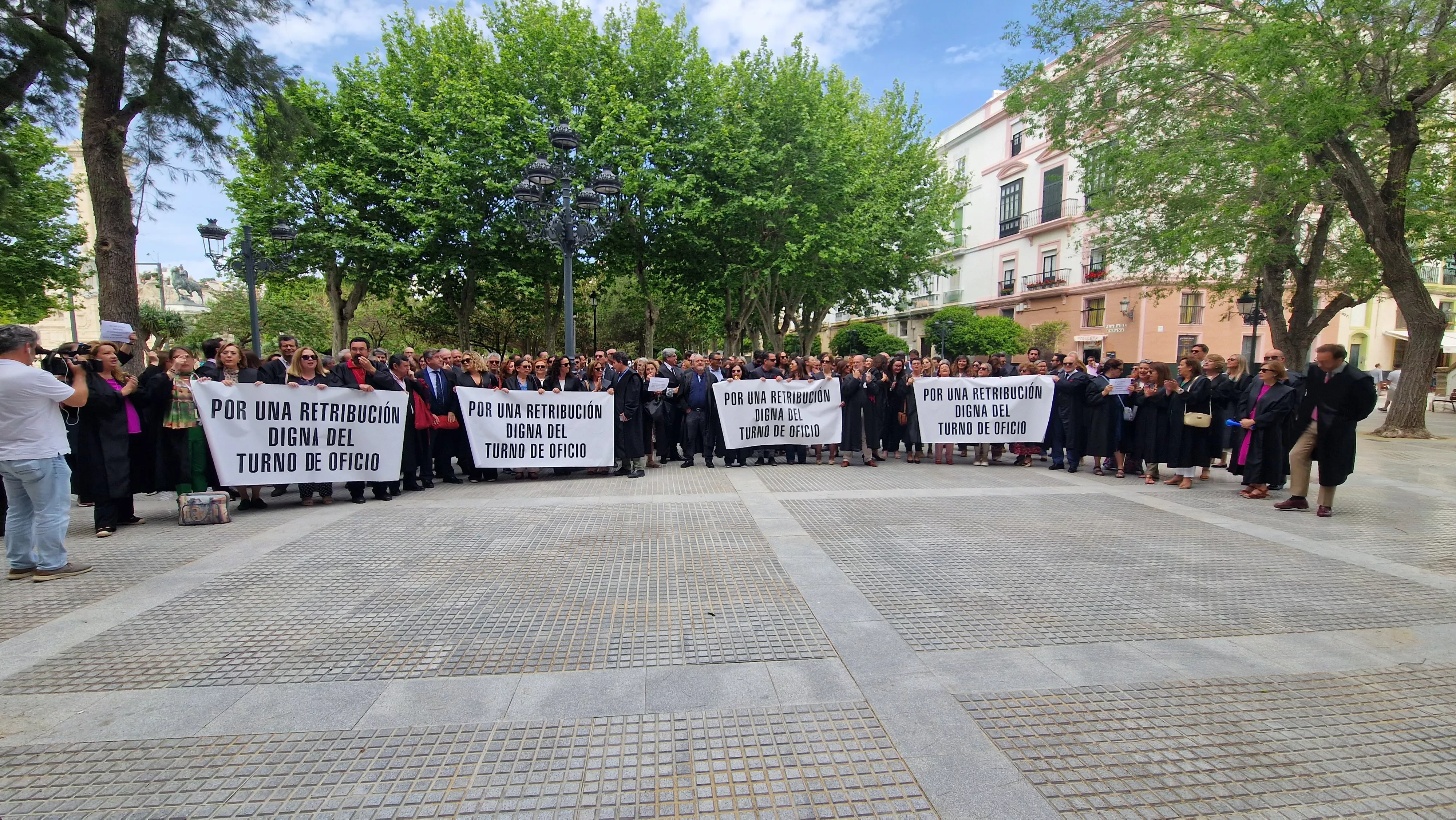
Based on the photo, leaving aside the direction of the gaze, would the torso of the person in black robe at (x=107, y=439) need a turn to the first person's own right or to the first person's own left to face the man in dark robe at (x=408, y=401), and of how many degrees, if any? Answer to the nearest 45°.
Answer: approximately 45° to the first person's own left

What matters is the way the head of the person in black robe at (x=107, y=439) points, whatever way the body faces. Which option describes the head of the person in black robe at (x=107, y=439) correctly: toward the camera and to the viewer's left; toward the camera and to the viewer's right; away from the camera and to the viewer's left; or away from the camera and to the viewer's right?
toward the camera and to the viewer's right

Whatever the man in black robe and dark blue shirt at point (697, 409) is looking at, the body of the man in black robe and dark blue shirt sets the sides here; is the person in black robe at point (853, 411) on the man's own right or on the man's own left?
on the man's own left

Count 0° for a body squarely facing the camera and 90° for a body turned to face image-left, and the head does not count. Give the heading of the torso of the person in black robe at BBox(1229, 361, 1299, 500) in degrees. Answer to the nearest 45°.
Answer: approximately 45°

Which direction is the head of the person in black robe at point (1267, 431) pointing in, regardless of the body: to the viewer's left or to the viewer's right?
to the viewer's left

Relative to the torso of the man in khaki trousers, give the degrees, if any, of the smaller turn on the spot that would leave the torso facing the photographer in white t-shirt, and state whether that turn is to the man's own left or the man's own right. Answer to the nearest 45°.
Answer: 0° — they already face them

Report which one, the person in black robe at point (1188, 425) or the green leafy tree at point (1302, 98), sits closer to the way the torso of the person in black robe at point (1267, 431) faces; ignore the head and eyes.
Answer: the person in black robe

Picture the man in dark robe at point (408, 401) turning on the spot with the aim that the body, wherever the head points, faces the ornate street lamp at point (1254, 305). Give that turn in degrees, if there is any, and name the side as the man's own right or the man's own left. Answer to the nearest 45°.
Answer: approximately 45° to the man's own left

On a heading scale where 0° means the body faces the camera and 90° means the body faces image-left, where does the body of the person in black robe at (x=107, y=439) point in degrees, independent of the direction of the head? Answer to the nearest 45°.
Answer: approximately 315°

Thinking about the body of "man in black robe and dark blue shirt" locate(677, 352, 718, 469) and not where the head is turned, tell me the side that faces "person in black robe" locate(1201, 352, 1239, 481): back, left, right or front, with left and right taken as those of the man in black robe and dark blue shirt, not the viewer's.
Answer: left
